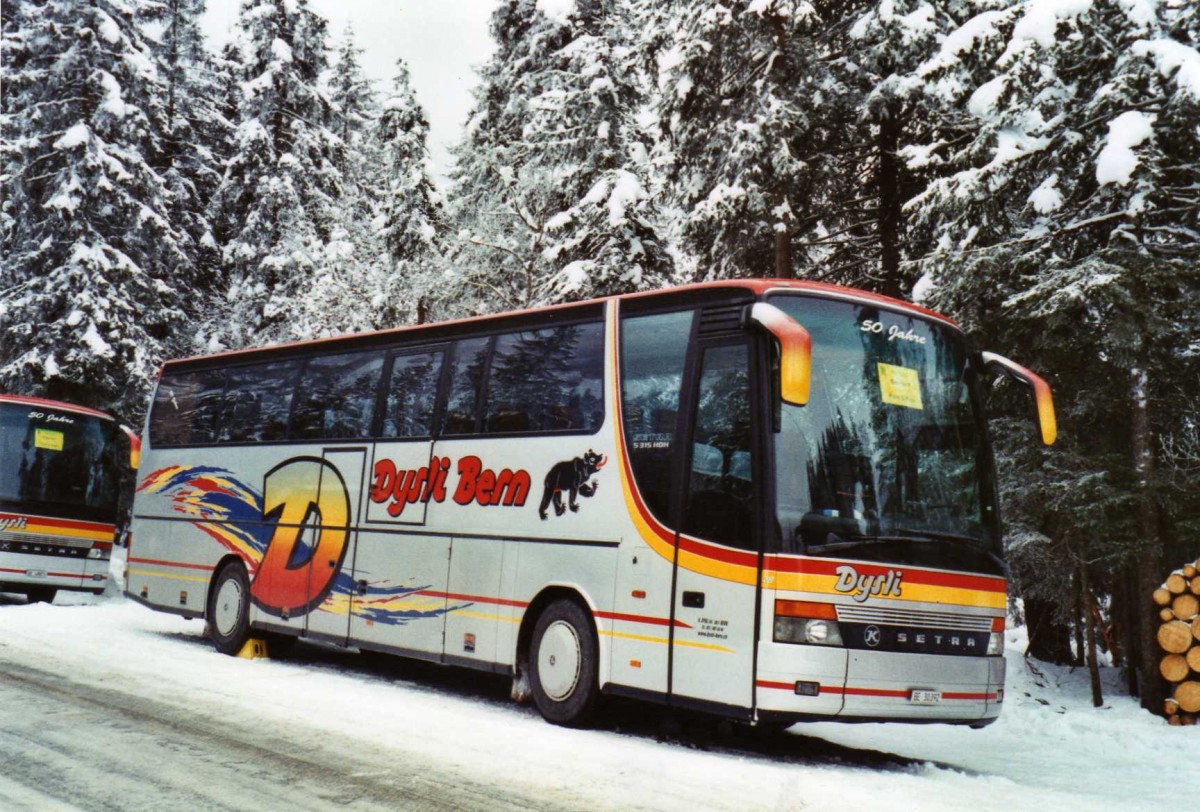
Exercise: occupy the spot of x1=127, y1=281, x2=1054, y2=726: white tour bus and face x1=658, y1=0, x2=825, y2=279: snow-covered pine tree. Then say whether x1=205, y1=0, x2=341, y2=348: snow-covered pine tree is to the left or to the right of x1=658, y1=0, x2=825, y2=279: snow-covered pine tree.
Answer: left

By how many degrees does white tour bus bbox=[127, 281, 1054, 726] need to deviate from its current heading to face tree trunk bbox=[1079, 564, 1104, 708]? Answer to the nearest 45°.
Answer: approximately 90° to its left

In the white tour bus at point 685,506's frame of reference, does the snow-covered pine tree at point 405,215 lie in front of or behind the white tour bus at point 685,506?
behind

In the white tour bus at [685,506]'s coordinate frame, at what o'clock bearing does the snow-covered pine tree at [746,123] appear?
The snow-covered pine tree is roughly at 8 o'clock from the white tour bus.

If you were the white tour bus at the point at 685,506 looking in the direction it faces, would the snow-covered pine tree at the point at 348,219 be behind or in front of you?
behind

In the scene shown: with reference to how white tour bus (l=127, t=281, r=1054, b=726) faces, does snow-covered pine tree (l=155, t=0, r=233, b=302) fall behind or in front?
behind

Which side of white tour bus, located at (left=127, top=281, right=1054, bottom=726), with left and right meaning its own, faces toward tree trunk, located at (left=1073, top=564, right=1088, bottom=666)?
left

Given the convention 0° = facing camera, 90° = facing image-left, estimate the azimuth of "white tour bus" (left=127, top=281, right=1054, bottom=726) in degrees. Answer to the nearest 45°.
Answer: approximately 315°

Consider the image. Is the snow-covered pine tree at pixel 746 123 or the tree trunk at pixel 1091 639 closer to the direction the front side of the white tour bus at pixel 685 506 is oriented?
the tree trunk

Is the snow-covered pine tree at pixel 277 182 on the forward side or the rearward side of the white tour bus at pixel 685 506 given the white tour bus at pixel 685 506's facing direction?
on the rearward side

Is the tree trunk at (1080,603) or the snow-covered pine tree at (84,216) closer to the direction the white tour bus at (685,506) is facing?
the tree trunk

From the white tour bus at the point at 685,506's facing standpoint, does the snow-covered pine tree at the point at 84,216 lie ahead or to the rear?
to the rear

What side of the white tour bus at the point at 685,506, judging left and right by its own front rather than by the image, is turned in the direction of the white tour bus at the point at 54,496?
back
